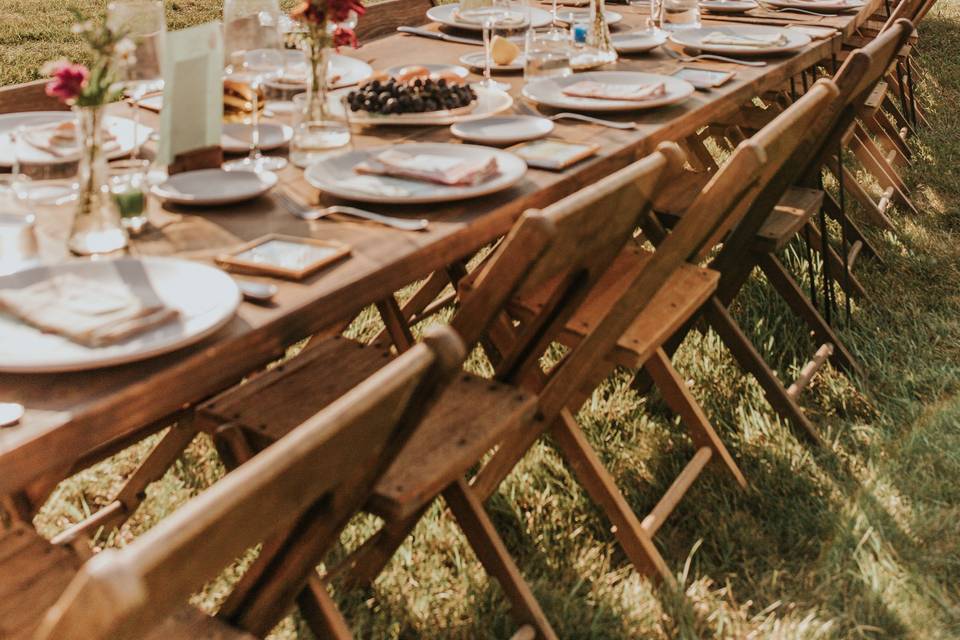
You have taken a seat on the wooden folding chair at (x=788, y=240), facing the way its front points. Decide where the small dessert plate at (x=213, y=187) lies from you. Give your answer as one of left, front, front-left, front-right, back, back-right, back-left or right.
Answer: left

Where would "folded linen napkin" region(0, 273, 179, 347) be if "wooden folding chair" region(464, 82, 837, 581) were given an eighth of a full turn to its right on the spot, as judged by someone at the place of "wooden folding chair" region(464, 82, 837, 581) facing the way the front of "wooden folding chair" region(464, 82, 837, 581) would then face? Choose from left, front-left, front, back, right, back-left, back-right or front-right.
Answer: back-left

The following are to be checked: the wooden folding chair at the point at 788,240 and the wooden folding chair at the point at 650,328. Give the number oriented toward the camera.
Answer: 0

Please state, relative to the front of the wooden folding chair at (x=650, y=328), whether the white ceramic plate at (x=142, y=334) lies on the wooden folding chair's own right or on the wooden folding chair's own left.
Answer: on the wooden folding chair's own left

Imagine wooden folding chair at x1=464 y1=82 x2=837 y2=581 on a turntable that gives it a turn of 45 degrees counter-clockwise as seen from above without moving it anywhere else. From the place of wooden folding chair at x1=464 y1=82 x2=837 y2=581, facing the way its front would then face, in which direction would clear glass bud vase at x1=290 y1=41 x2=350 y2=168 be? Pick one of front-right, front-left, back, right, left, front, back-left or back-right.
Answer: front

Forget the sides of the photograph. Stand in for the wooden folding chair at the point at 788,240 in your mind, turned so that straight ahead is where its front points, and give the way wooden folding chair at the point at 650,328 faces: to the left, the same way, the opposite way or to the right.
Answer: the same way

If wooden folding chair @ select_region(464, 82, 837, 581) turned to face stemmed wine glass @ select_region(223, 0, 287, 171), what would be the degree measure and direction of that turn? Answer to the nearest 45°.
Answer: approximately 45° to its left

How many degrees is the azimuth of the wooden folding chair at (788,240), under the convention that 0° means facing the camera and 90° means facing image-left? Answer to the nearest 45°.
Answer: approximately 135°

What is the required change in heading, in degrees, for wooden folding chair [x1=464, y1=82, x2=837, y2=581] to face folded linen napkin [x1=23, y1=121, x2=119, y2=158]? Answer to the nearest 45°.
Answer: approximately 90° to its left

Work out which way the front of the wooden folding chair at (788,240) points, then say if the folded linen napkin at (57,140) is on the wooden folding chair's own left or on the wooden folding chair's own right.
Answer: on the wooden folding chair's own left

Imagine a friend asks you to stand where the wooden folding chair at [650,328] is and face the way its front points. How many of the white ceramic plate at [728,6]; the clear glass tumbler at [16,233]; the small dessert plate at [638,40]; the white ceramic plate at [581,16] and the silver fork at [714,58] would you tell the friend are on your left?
1

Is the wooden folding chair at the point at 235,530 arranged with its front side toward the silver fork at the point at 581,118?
no

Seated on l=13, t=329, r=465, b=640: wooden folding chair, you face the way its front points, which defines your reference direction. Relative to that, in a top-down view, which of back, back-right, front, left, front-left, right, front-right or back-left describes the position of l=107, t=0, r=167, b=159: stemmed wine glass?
front-right

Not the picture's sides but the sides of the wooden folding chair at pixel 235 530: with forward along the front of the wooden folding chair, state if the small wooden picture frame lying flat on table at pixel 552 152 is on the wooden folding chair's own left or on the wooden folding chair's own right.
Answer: on the wooden folding chair's own right

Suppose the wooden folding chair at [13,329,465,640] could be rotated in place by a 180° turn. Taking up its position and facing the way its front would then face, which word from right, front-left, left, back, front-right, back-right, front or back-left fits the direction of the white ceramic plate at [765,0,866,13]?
left

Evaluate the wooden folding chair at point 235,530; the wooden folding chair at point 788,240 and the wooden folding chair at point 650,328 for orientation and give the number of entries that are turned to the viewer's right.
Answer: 0

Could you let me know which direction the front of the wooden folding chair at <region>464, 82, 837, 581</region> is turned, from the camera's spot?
facing away from the viewer and to the left of the viewer

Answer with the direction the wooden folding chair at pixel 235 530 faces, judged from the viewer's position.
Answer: facing away from the viewer and to the left of the viewer

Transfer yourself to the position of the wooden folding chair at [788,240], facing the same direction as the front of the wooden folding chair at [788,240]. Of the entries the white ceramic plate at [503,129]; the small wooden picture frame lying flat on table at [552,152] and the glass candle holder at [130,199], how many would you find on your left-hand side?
3

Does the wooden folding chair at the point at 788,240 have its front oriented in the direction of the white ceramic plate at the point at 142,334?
no

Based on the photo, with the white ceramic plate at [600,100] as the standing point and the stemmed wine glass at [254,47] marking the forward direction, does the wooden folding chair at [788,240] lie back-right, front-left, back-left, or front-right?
back-left
